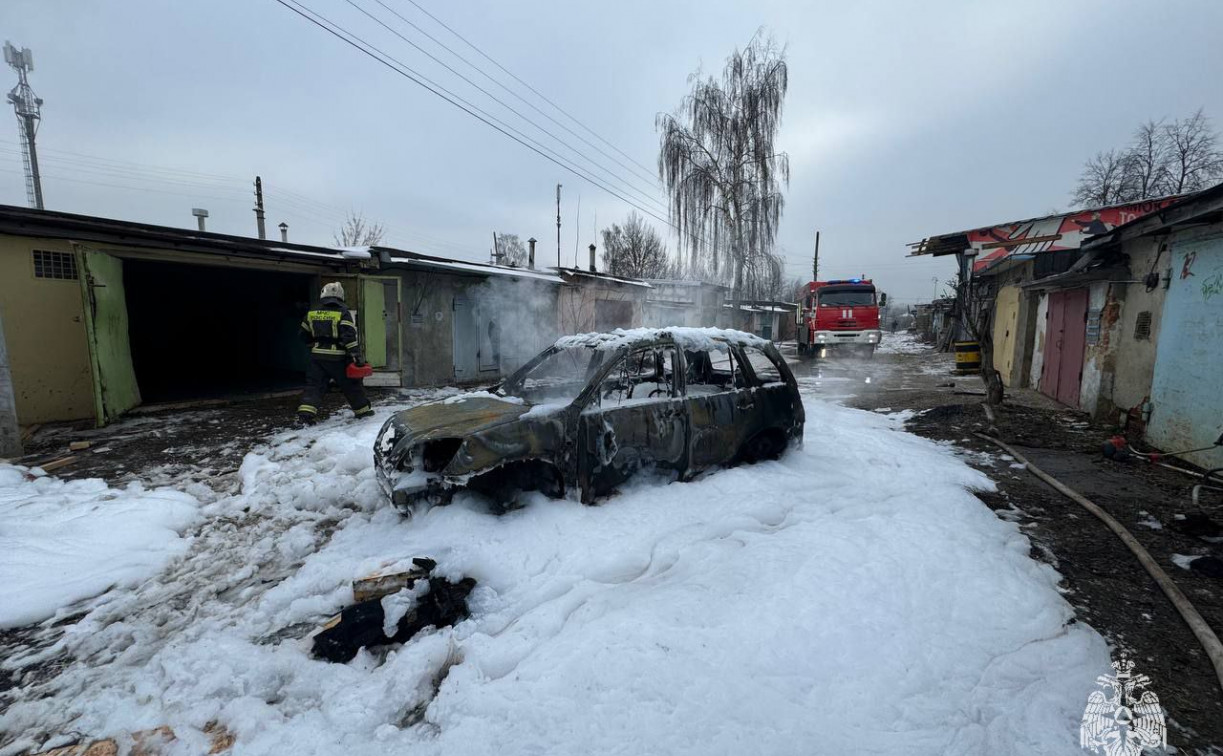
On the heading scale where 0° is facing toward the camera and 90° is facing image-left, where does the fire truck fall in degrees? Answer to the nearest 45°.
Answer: approximately 0°

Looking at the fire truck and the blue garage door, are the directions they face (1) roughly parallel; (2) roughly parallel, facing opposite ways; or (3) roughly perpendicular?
roughly perpendicular

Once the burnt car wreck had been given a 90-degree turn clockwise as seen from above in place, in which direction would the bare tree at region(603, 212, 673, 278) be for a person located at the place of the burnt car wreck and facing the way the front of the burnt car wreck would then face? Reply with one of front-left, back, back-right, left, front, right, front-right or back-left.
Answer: front-right

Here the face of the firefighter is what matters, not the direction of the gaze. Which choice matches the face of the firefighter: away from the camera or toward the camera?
away from the camera

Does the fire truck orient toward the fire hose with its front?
yes

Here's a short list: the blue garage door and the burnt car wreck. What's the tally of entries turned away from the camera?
0

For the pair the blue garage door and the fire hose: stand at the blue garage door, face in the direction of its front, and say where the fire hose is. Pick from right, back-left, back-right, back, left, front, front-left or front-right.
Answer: front-left

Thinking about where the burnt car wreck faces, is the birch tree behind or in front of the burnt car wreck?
behind

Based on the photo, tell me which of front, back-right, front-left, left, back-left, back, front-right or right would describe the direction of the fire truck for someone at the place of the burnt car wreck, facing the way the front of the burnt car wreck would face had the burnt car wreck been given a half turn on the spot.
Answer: front

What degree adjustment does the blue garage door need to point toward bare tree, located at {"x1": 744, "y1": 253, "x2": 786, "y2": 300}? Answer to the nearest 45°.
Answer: approximately 90° to its right

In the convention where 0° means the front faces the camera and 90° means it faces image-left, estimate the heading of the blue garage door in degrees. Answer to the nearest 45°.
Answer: approximately 45°

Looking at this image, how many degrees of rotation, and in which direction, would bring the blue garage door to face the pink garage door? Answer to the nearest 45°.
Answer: approximately 135° to its right
